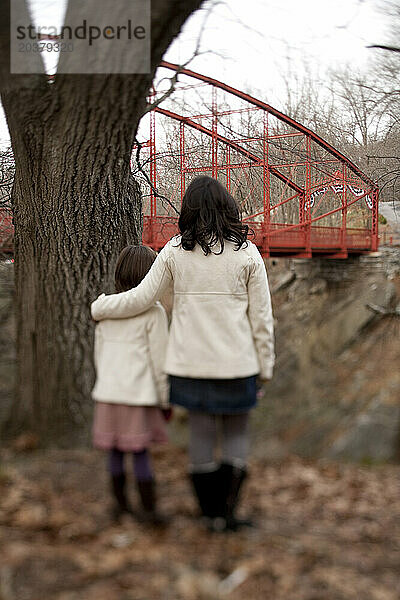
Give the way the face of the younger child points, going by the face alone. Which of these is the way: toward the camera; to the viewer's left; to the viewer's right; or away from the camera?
away from the camera

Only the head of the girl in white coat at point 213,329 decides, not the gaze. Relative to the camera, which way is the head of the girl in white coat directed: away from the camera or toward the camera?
away from the camera

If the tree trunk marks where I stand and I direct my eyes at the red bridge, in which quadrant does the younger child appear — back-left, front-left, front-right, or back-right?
back-right

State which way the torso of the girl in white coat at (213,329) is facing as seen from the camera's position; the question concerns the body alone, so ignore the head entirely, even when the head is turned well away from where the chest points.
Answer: away from the camera

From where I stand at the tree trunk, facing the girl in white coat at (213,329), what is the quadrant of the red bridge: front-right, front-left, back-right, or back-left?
back-left

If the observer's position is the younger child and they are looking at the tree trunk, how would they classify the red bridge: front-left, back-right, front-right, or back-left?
front-right

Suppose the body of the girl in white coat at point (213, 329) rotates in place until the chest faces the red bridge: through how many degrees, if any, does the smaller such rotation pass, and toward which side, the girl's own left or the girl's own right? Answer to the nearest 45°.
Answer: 0° — they already face it
